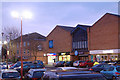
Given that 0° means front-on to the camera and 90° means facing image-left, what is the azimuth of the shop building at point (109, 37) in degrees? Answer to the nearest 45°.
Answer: approximately 0°

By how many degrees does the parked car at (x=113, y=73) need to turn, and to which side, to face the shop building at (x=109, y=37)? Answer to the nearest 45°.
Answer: approximately 45° to its right

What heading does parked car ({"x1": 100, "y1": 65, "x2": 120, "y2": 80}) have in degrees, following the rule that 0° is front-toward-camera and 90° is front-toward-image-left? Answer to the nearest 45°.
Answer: approximately 135°

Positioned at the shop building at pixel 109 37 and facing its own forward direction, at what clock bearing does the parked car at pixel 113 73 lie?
The parked car is roughly at 12 o'clock from the shop building.

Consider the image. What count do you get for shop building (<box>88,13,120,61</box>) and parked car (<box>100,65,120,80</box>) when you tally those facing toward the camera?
1
